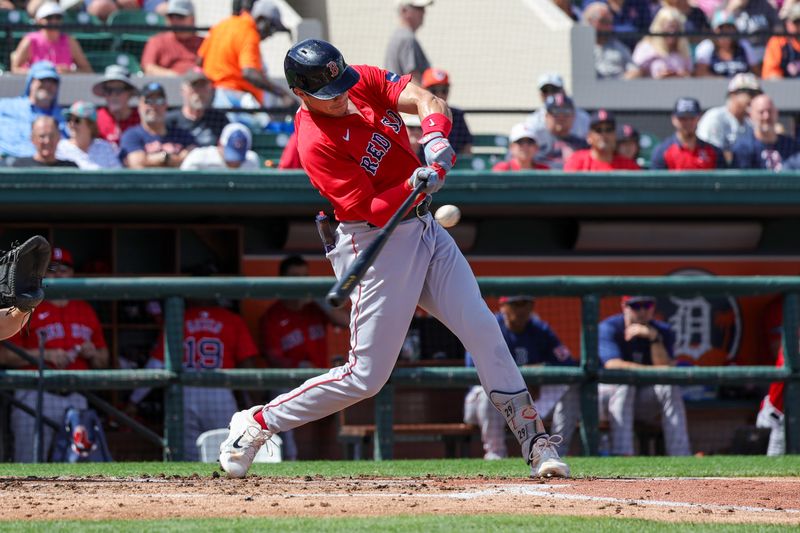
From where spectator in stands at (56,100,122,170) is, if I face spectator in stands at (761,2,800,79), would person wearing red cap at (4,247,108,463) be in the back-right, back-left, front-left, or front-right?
back-right

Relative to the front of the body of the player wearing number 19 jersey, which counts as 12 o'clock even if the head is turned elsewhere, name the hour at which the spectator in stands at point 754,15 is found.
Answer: The spectator in stands is roughly at 2 o'clock from the player wearing number 19 jersey.

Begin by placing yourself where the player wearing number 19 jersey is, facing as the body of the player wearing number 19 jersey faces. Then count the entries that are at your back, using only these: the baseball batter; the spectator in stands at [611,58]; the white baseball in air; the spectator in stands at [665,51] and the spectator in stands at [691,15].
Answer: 2

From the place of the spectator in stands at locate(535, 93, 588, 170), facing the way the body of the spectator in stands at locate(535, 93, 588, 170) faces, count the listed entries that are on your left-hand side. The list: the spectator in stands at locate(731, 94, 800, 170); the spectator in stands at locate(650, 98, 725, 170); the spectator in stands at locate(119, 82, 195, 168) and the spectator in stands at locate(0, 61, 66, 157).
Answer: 2

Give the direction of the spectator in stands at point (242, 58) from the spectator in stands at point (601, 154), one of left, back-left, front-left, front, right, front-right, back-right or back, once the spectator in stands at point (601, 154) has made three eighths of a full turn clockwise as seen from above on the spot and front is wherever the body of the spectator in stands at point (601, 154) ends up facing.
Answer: front-left

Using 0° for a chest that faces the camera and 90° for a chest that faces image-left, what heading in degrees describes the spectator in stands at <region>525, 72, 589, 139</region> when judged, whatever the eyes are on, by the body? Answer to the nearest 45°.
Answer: approximately 0°

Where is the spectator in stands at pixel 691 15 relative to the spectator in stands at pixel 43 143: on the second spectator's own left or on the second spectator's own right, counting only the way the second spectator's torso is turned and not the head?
on the second spectator's own left

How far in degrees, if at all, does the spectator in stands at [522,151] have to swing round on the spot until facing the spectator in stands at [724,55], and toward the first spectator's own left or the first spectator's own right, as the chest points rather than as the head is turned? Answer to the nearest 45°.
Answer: approximately 135° to the first spectator's own left

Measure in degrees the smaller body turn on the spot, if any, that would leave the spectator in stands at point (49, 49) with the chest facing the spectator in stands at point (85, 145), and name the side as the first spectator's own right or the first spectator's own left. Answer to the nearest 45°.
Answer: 0° — they already face them

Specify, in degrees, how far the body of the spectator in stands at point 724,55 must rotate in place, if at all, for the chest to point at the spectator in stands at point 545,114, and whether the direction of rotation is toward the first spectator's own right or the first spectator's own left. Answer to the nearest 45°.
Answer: approximately 45° to the first spectator's own right

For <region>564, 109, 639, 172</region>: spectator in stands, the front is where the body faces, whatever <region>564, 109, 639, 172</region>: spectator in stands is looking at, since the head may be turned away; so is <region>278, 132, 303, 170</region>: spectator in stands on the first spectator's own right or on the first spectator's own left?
on the first spectator's own right

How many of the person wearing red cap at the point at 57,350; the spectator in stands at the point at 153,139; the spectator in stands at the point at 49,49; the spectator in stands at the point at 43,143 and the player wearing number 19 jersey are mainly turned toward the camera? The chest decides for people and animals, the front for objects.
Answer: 4

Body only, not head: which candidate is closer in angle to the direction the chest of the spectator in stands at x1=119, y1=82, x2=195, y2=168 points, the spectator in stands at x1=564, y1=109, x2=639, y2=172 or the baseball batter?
the baseball batter
